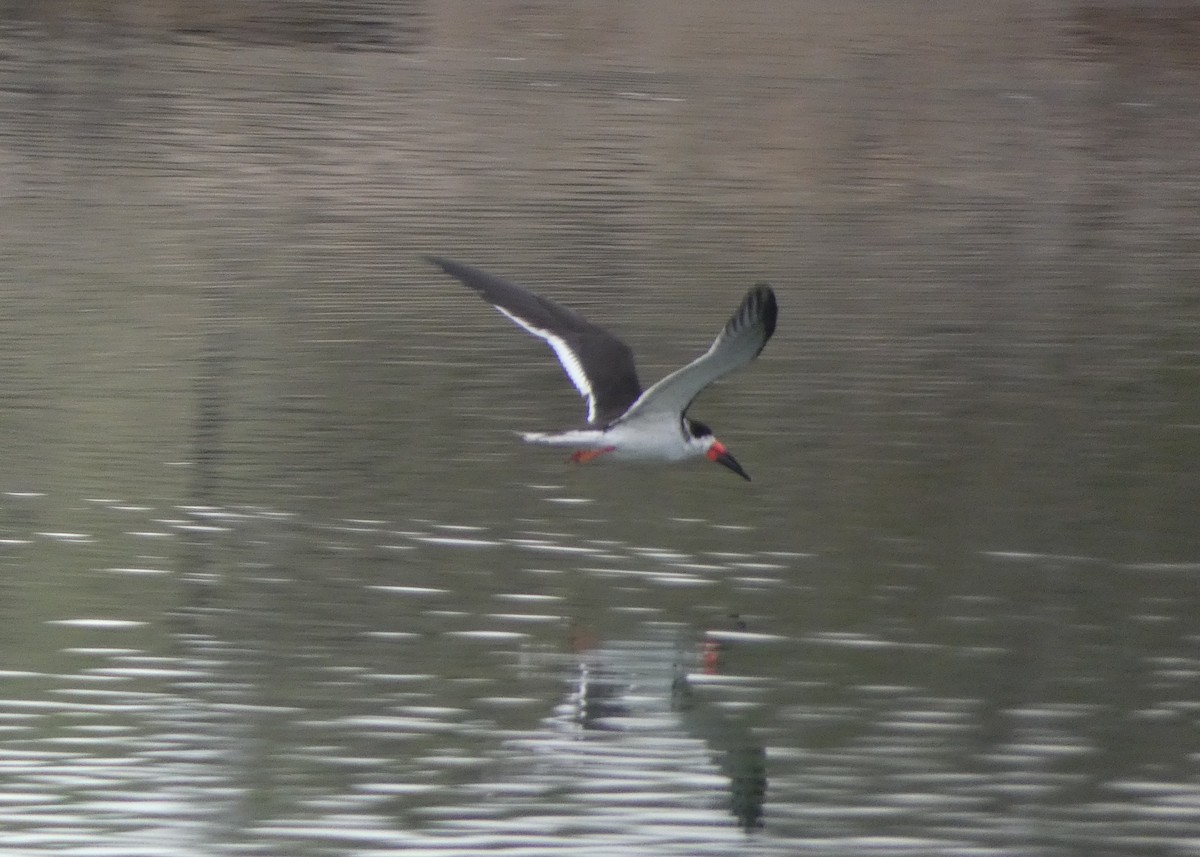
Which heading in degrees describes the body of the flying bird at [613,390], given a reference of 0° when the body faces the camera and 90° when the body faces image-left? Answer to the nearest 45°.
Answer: approximately 270°
